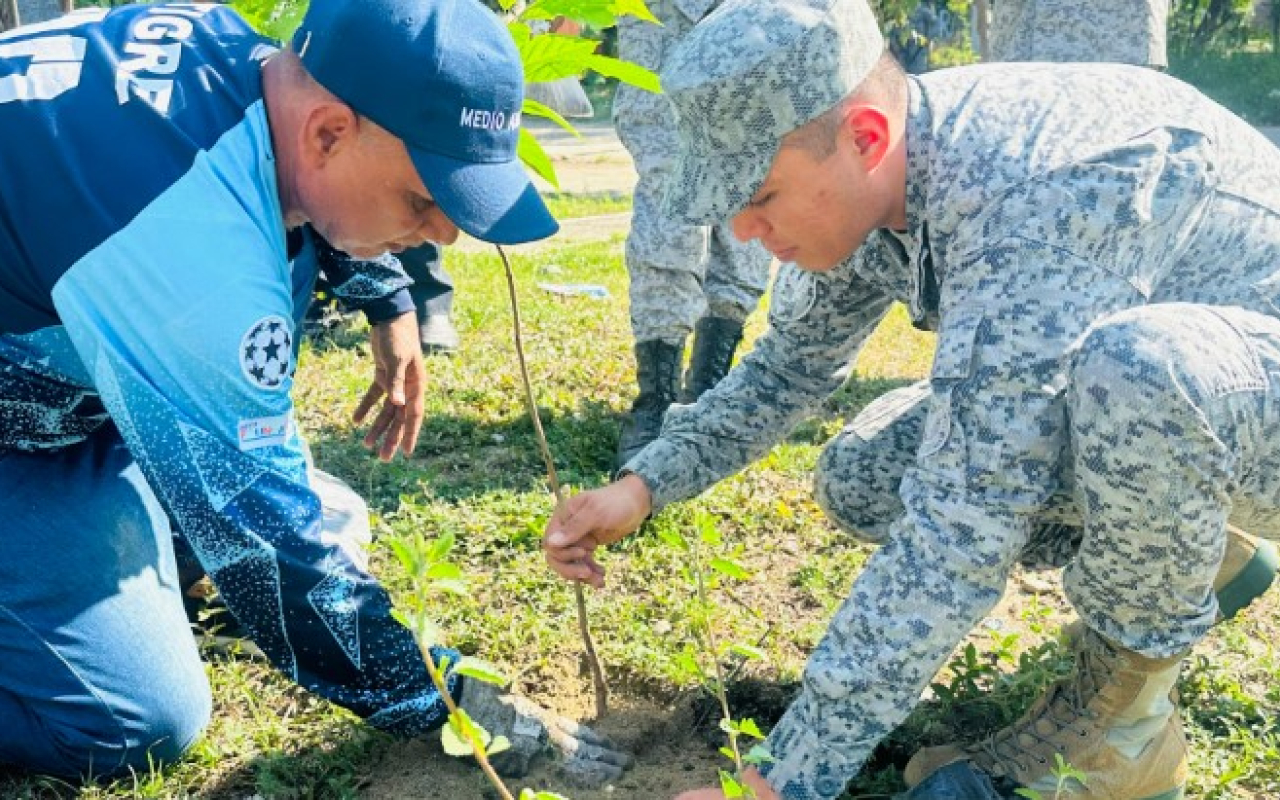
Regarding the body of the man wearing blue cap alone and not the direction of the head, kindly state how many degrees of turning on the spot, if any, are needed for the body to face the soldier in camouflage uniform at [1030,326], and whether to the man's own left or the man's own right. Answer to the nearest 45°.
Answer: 0° — they already face them

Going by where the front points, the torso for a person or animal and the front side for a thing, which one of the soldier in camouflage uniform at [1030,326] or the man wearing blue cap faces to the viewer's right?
the man wearing blue cap

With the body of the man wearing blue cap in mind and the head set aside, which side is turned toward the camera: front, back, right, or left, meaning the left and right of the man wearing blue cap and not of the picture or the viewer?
right

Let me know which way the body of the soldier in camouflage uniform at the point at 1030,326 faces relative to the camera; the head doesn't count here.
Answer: to the viewer's left

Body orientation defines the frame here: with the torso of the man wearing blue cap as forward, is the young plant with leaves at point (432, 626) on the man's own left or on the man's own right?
on the man's own right

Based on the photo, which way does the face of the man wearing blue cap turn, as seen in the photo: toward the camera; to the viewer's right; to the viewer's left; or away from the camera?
to the viewer's right

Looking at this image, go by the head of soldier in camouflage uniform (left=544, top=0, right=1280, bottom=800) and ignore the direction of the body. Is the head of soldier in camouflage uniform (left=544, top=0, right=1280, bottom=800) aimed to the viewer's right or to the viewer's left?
to the viewer's left

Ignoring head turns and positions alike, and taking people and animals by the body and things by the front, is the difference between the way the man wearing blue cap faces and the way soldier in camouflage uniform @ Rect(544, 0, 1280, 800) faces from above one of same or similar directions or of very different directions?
very different directions

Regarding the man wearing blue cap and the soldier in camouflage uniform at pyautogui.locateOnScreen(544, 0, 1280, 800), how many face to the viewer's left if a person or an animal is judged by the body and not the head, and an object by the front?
1

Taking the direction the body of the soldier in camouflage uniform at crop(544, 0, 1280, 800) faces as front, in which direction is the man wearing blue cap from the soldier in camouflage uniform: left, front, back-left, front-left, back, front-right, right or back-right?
front

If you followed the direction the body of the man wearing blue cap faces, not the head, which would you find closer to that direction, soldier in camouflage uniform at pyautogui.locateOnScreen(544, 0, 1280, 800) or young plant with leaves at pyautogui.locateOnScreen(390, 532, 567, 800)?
the soldier in camouflage uniform

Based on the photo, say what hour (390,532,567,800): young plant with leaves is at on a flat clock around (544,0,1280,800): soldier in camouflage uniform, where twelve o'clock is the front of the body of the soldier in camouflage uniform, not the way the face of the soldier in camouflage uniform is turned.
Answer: The young plant with leaves is roughly at 10 o'clock from the soldier in camouflage uniform.
